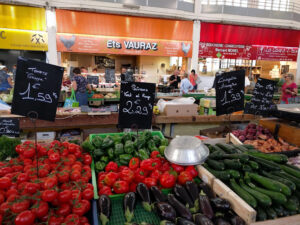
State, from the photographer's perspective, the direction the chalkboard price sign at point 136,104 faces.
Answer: facing the viewer

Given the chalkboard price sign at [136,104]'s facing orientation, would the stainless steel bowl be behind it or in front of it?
in front

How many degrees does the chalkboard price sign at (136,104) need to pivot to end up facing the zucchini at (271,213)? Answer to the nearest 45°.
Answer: approximately 45° to its left

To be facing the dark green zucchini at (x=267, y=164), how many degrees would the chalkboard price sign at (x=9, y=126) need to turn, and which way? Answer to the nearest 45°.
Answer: approximately 45° to its left

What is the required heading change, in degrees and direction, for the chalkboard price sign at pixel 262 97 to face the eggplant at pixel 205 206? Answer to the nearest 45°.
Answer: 0° — it already faces it

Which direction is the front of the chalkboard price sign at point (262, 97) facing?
toward the camera

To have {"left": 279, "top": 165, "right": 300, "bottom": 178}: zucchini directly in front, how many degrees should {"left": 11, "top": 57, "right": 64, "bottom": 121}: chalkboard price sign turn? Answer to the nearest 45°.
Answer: approximately 45° to its left

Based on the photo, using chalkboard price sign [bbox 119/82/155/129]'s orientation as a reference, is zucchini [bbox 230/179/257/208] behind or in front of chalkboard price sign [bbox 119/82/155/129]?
in front

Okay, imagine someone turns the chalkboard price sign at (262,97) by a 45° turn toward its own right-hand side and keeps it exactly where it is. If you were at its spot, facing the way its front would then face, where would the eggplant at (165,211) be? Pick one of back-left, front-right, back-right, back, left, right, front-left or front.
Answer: front-left

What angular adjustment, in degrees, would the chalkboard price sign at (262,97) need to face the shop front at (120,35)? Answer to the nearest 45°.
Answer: approximately 135° to its right

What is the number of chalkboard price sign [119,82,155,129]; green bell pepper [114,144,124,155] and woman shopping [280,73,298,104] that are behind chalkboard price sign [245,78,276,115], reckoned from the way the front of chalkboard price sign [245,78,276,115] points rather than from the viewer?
1
